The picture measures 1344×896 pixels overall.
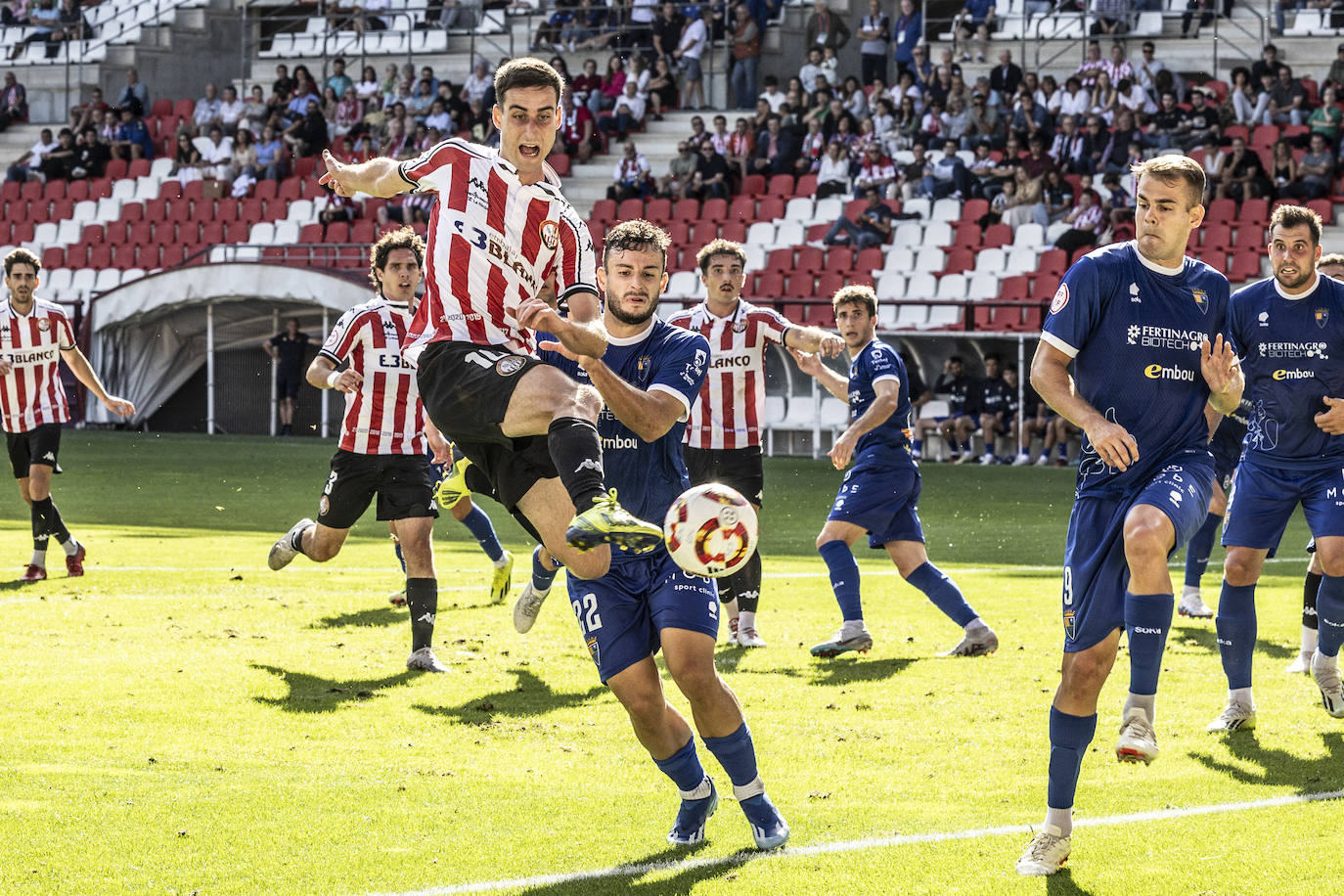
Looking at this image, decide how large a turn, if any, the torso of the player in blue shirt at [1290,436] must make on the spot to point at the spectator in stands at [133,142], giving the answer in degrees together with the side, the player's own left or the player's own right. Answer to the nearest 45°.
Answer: approximately 135° to the player's own right

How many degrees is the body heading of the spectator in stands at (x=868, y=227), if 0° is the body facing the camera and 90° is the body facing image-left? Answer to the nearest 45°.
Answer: approximately 45°

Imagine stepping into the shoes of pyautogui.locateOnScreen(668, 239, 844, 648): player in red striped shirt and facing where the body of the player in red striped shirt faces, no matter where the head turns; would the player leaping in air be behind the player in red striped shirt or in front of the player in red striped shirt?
in front

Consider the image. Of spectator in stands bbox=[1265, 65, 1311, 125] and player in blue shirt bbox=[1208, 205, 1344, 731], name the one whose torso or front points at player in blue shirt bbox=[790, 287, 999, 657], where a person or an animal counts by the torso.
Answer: the spectator in stands

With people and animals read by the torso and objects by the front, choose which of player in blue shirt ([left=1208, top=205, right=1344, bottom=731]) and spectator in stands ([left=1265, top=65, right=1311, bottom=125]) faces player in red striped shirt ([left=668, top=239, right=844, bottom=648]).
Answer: the spectator in stands

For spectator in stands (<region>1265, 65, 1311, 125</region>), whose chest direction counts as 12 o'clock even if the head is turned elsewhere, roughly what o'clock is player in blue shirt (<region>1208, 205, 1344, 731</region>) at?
The player in blue shirt is roughly at 12 o'clock from the spectator in stands.

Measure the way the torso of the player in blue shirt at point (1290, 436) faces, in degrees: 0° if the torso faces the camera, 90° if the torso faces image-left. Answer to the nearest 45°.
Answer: approximately 0°

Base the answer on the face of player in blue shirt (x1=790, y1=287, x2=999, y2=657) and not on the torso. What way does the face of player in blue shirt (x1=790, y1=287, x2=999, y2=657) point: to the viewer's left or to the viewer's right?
to the viewer's left

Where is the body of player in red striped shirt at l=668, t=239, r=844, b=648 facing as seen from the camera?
toward the camera

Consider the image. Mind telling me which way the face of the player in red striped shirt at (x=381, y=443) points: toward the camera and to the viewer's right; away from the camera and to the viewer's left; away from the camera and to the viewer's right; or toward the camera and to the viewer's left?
toward the camera and to the viewer's right

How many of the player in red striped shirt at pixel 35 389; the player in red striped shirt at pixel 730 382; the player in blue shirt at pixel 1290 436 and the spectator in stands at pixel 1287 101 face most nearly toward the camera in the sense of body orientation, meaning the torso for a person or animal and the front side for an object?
4

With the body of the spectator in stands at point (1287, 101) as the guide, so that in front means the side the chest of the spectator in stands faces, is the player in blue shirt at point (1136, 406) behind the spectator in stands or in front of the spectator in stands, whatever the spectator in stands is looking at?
in front

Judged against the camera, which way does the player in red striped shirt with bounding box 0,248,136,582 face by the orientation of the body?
toward the camera

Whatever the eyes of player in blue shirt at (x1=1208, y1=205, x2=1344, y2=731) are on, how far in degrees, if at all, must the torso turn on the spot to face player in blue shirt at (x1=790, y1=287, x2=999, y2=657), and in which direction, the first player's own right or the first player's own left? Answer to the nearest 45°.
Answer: approximately 135° to the first player's own right

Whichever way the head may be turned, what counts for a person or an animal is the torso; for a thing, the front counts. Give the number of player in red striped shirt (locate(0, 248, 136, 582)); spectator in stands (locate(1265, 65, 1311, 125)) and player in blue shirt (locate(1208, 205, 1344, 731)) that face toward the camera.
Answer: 3

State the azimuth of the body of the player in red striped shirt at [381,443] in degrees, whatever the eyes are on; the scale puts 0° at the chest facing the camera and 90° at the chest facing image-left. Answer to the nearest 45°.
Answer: approximately 315°

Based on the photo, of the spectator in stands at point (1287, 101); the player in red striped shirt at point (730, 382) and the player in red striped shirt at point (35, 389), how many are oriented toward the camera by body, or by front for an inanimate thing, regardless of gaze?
3

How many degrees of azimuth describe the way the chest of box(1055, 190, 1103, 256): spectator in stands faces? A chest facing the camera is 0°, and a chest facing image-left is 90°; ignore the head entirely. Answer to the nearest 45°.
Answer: approximately 45°
